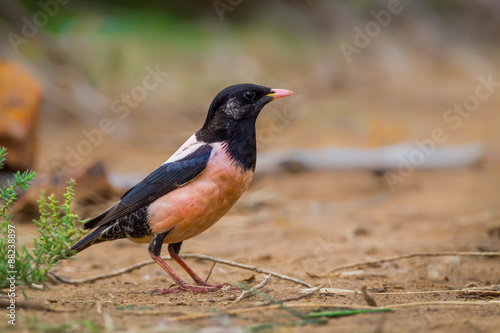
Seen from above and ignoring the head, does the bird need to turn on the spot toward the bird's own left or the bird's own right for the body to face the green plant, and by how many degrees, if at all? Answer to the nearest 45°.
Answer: approximately 135° to the bird's own right

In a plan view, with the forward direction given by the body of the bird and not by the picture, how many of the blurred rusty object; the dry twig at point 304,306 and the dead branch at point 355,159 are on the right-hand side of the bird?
1

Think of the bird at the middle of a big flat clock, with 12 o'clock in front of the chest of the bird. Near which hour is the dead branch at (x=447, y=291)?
The dead branch is roughly at 1 o'clock from the bird.

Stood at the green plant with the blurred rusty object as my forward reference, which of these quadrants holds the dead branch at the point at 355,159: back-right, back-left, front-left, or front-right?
front-right

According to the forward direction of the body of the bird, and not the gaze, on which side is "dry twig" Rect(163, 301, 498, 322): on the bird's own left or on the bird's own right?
on the bird's own right

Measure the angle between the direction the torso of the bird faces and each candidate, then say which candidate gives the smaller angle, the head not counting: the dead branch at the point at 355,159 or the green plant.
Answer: the dead branch

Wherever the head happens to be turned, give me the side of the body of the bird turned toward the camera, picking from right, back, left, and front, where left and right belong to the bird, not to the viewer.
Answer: right

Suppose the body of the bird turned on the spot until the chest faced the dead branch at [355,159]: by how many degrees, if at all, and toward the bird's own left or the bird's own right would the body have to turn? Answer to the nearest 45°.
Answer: approximately 45° to the bird's own left

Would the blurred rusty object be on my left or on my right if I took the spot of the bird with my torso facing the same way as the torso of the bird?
on my left
